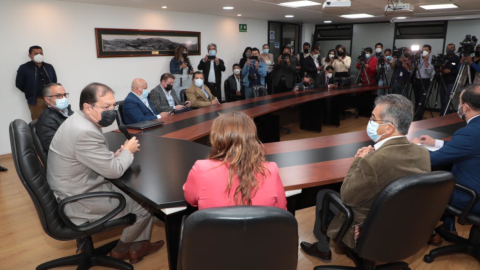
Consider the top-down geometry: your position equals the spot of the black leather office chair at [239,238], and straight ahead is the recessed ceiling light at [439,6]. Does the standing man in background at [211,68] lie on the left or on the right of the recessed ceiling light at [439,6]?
left

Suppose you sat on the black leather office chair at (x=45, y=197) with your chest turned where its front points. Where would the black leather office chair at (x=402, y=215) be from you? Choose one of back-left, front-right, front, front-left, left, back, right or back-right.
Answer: front-right

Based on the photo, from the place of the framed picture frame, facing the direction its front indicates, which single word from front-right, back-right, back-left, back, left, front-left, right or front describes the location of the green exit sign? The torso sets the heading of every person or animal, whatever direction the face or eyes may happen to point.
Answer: left

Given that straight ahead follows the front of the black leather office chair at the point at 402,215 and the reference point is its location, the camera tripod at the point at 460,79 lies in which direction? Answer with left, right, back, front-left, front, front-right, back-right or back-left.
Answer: front-right

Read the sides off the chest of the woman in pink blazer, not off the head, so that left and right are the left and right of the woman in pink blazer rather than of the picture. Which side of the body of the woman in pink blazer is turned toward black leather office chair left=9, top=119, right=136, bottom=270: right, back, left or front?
left

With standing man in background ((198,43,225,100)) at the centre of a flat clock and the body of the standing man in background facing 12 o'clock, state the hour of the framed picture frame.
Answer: The framed picture frame is roughly at 2 o'clock from the standing man in background.

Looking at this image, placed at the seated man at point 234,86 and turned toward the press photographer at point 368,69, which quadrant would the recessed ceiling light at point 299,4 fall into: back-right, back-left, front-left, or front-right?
front-right

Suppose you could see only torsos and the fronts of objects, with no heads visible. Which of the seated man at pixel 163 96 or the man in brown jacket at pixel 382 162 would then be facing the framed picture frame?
the man in brown jacket

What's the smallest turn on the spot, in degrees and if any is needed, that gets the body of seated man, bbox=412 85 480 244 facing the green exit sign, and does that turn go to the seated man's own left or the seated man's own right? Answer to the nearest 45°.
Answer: approximately 45° to the seated man's own right

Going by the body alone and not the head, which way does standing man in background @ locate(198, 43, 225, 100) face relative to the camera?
toward the camera

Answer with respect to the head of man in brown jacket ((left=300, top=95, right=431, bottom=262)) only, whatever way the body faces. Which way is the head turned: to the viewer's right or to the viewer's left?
to the viewer's left

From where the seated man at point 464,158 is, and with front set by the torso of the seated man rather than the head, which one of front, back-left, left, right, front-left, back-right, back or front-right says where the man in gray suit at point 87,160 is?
front-left

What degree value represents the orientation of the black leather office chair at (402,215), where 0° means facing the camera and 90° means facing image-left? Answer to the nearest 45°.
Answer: approximately 135°

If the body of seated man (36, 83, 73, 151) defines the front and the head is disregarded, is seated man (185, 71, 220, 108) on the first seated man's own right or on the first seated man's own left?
on the first seated man's own left

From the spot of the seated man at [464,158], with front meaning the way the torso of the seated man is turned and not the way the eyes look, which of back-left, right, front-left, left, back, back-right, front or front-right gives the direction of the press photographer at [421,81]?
right

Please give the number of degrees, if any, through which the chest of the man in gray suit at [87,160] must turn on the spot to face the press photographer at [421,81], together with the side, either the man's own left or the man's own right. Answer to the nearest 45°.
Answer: approximately 45° to the man's own left

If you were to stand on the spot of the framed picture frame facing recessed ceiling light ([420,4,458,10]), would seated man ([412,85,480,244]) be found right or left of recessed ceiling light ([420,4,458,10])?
right

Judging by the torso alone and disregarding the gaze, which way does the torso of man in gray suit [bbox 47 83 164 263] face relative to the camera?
to the viewer's right

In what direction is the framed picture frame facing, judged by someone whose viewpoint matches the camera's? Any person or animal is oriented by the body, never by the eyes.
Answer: facing the viewer and to the right of the viewer

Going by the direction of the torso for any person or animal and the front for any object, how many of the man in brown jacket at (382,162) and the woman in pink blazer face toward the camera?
0
